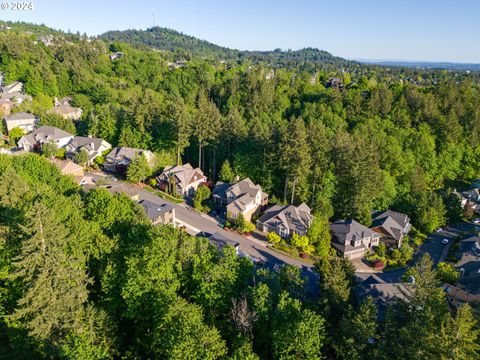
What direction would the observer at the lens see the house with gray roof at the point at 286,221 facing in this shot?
facing the viewer and to the left of the viewer

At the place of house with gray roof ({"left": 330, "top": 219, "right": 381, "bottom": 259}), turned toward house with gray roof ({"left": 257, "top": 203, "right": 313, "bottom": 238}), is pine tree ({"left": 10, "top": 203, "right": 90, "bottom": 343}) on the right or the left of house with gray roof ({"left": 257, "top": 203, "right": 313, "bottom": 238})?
left

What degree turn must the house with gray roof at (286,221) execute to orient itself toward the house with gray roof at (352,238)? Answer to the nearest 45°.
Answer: approximately 135° to its left

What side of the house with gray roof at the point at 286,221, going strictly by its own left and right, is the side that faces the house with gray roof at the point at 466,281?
left

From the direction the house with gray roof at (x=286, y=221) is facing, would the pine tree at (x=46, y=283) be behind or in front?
in front

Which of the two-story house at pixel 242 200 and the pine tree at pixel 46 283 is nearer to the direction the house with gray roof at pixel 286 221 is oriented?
the pine tree

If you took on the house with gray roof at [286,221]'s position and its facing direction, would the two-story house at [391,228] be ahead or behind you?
behind

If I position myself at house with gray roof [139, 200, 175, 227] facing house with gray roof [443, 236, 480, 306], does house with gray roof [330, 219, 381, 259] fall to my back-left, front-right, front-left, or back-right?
front-left

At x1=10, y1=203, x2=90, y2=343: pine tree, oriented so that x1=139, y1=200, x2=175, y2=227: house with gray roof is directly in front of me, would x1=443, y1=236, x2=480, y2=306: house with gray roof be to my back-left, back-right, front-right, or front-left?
front-right

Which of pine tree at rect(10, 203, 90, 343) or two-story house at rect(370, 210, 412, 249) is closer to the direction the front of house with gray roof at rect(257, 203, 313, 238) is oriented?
the pine tree
